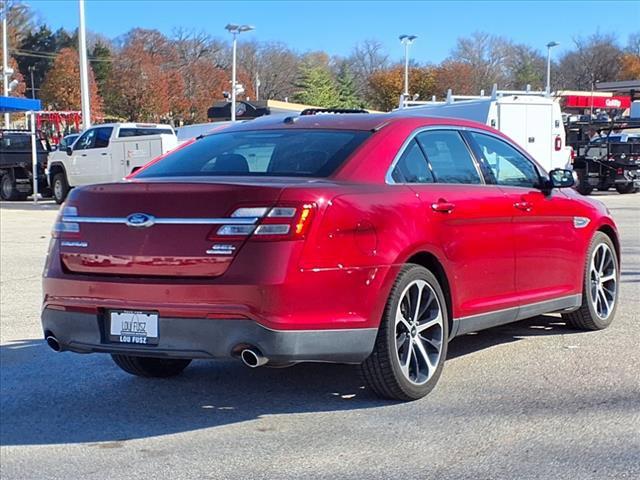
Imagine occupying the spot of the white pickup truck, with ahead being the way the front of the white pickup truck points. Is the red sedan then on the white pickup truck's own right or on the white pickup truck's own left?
on the white pickup truck's own left

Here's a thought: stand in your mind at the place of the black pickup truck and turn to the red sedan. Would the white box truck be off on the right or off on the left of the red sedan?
left

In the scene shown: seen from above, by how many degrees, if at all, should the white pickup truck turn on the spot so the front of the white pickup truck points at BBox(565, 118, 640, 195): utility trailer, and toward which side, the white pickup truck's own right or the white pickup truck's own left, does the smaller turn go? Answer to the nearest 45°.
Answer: approximately 135° to the white pickup truck's own left

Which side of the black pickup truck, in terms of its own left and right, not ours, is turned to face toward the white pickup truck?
back

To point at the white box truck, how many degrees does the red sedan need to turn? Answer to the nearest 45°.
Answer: approximately 45° to its left

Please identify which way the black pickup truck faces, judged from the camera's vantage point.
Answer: facing away from the viewer and to the left of the viewer

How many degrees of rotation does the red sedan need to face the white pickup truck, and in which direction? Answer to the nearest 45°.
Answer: approximately 45° to its left
